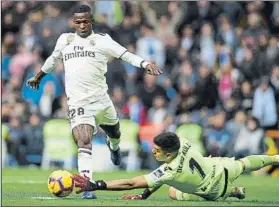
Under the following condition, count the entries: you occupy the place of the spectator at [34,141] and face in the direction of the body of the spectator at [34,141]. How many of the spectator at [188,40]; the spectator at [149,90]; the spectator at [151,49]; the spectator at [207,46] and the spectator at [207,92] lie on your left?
5

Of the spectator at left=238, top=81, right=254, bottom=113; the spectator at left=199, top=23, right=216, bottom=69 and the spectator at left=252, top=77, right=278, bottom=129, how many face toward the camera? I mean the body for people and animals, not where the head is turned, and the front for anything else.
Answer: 3

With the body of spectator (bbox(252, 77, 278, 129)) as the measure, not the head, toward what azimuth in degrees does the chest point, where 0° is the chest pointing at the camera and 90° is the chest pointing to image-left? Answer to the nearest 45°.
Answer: approximately 0°

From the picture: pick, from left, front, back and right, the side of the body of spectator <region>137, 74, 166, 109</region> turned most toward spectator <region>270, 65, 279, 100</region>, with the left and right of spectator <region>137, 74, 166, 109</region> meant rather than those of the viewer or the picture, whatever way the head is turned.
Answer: left

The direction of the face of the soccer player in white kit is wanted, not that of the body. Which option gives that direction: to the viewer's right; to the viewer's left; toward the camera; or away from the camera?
toward the camera

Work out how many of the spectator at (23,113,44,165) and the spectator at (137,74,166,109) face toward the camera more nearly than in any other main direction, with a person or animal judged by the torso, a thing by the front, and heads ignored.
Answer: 2

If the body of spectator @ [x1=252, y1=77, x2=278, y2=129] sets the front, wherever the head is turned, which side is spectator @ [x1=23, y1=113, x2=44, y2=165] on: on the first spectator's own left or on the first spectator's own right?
on the first spectator's own right

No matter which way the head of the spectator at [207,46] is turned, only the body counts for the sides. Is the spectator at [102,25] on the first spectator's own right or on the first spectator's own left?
on the first spectator's own right

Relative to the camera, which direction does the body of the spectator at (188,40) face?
toward the camera

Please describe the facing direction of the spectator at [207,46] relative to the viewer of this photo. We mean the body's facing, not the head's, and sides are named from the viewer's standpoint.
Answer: facing the viewer

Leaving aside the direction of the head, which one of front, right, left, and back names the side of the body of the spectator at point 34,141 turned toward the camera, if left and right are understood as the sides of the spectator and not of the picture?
front
